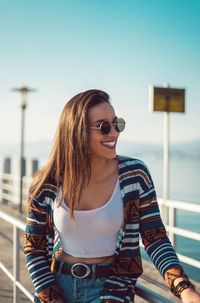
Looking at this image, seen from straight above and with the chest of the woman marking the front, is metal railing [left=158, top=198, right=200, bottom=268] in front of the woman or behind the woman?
behind

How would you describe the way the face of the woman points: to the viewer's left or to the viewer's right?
to the viewer's right

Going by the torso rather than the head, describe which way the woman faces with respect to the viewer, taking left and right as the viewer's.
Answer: facing the viewer

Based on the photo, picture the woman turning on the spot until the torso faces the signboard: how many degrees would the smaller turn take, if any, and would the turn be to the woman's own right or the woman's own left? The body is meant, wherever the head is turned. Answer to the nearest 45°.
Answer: approximately 180°
